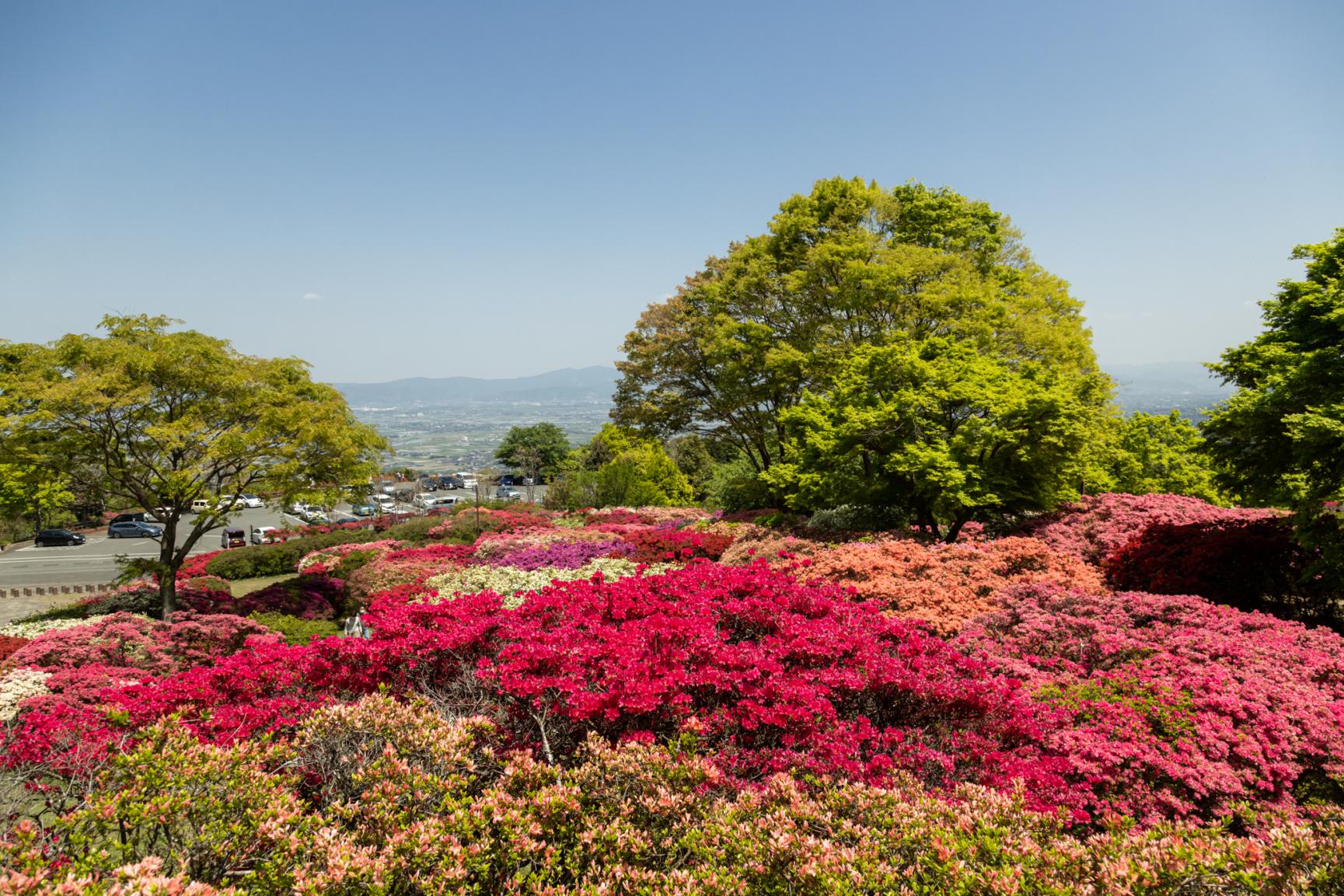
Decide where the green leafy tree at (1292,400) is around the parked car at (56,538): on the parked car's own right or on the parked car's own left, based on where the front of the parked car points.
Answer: on the parked car's own right

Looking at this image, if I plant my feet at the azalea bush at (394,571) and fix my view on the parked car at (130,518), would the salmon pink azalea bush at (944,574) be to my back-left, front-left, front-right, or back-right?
back-right
